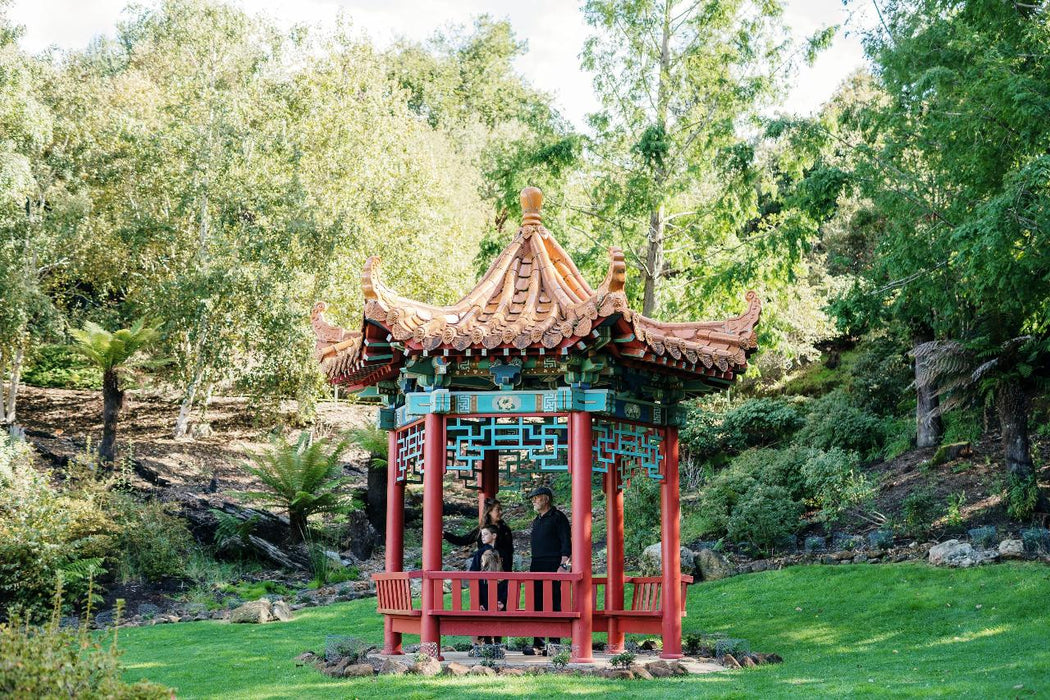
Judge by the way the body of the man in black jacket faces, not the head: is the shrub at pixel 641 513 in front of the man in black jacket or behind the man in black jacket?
behind

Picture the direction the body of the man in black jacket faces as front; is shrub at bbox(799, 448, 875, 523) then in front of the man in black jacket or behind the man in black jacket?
behind

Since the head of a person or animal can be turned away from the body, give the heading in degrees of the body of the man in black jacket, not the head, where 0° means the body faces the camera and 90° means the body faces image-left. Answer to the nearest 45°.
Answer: approximately 45°

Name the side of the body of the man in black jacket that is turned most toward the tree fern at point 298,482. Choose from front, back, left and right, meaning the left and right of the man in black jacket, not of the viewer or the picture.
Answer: right

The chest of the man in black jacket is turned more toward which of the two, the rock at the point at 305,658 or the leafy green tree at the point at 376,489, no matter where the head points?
the rock

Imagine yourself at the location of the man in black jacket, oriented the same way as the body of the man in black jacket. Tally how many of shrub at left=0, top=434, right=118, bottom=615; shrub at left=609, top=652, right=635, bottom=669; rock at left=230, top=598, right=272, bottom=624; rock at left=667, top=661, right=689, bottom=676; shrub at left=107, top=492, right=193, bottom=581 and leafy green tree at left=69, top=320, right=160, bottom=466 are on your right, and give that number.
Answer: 4

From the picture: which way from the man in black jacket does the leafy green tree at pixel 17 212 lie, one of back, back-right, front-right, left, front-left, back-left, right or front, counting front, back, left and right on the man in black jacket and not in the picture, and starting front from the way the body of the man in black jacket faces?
right

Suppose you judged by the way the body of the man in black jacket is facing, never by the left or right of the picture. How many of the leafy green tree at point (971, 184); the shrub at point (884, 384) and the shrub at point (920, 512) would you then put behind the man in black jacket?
3

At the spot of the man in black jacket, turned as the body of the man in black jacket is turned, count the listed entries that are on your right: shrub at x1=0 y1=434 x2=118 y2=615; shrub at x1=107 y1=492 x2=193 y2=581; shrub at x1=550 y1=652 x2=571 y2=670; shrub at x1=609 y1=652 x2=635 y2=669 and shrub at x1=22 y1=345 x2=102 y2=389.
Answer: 3

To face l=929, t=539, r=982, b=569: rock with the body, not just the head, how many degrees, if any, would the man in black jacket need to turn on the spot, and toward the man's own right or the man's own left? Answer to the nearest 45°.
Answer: approximately 180°

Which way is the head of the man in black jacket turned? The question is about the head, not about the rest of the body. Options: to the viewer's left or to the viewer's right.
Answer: to the viewer's left

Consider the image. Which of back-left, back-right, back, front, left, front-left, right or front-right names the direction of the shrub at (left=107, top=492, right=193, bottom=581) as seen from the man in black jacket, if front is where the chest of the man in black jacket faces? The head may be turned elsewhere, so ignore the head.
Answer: right
